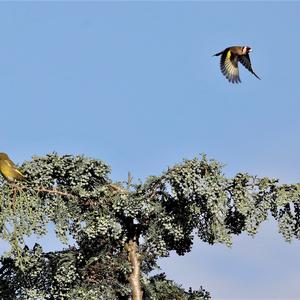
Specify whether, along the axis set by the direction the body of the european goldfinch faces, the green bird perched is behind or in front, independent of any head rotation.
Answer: behind

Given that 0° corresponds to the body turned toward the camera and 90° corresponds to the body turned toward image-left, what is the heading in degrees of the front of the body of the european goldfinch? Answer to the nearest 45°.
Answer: approximately 270°
